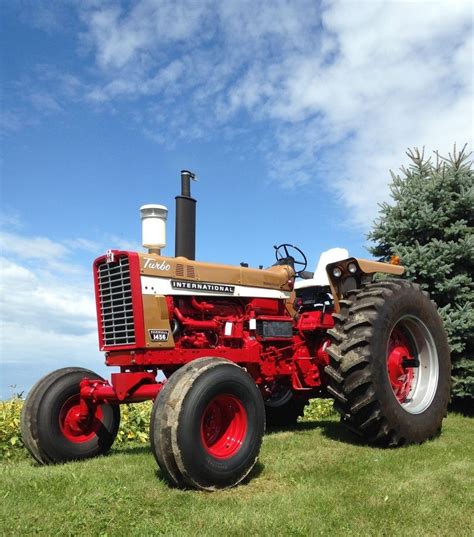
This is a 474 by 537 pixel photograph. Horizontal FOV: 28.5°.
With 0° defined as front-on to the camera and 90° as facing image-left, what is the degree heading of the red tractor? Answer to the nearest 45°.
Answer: approximately 45°

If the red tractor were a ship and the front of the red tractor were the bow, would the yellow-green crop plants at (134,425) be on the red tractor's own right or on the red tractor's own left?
on the red tractor's own right

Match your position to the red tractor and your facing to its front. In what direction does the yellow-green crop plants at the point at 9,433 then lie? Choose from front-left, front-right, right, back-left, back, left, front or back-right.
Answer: right

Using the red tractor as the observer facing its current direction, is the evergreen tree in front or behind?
behind
